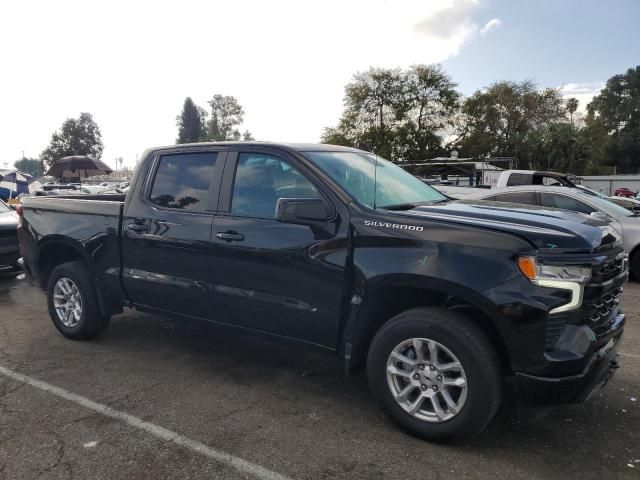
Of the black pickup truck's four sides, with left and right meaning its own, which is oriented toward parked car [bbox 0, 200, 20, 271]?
back

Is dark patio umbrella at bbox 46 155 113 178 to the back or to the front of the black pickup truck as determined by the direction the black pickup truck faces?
to the back

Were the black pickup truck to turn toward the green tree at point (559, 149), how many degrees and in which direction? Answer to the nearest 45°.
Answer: approximately 90° to its left

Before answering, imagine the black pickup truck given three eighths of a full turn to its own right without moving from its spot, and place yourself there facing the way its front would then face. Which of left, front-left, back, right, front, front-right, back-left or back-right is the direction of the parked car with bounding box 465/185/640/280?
back-right

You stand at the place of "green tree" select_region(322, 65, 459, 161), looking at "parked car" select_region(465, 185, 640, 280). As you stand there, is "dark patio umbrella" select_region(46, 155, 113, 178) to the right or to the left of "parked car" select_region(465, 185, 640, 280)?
right

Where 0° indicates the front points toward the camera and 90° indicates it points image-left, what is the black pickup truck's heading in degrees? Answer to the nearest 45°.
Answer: approximately 315°

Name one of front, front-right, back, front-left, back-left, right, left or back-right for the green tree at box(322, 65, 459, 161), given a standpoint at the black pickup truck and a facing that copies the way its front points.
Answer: back-left
